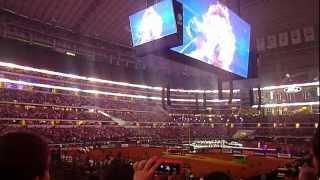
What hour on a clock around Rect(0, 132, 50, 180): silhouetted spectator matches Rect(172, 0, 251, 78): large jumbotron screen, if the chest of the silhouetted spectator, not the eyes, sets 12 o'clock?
The large jumbotron screen is roughly at 1 o'clock from the silhouetted spectator.

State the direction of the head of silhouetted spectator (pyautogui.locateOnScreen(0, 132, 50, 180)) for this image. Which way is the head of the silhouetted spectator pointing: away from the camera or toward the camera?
away from the camera

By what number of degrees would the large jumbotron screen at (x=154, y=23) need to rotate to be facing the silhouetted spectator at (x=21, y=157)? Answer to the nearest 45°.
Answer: approximately 45° to its left

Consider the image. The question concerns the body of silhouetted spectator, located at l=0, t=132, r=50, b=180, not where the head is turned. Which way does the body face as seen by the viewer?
away from the camera

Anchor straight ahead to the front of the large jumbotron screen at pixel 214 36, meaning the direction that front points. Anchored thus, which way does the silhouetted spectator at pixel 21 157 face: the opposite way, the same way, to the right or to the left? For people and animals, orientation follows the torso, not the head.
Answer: the opposite way

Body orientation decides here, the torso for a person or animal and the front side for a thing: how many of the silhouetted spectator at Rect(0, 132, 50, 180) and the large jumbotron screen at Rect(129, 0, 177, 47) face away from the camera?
1

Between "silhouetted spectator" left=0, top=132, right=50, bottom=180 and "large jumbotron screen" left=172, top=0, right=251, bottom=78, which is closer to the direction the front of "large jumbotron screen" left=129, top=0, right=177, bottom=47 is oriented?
the silhouetted spectator

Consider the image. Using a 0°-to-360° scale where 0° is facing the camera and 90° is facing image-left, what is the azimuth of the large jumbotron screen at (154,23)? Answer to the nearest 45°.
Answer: approximately 45°

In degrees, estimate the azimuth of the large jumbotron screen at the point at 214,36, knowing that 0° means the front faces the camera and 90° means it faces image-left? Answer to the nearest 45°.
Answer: approximately 315°

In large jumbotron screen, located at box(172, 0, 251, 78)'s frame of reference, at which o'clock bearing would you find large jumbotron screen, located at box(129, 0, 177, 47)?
large jumbotron screen, located at box(129, 0, 177, 47) is roughly at 3 o'clock from large jumbotron screen, located at box(172, 0, 251, 78).

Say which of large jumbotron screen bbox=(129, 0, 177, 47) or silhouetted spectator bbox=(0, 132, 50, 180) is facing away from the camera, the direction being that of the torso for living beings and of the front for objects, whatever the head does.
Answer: the silhouetted spectator

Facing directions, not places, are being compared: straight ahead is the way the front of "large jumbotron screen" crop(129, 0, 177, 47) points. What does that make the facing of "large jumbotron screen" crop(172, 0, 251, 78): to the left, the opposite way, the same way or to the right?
to the left

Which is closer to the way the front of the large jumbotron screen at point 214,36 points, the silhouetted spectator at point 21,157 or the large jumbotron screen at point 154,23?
the silhouetted spectator
